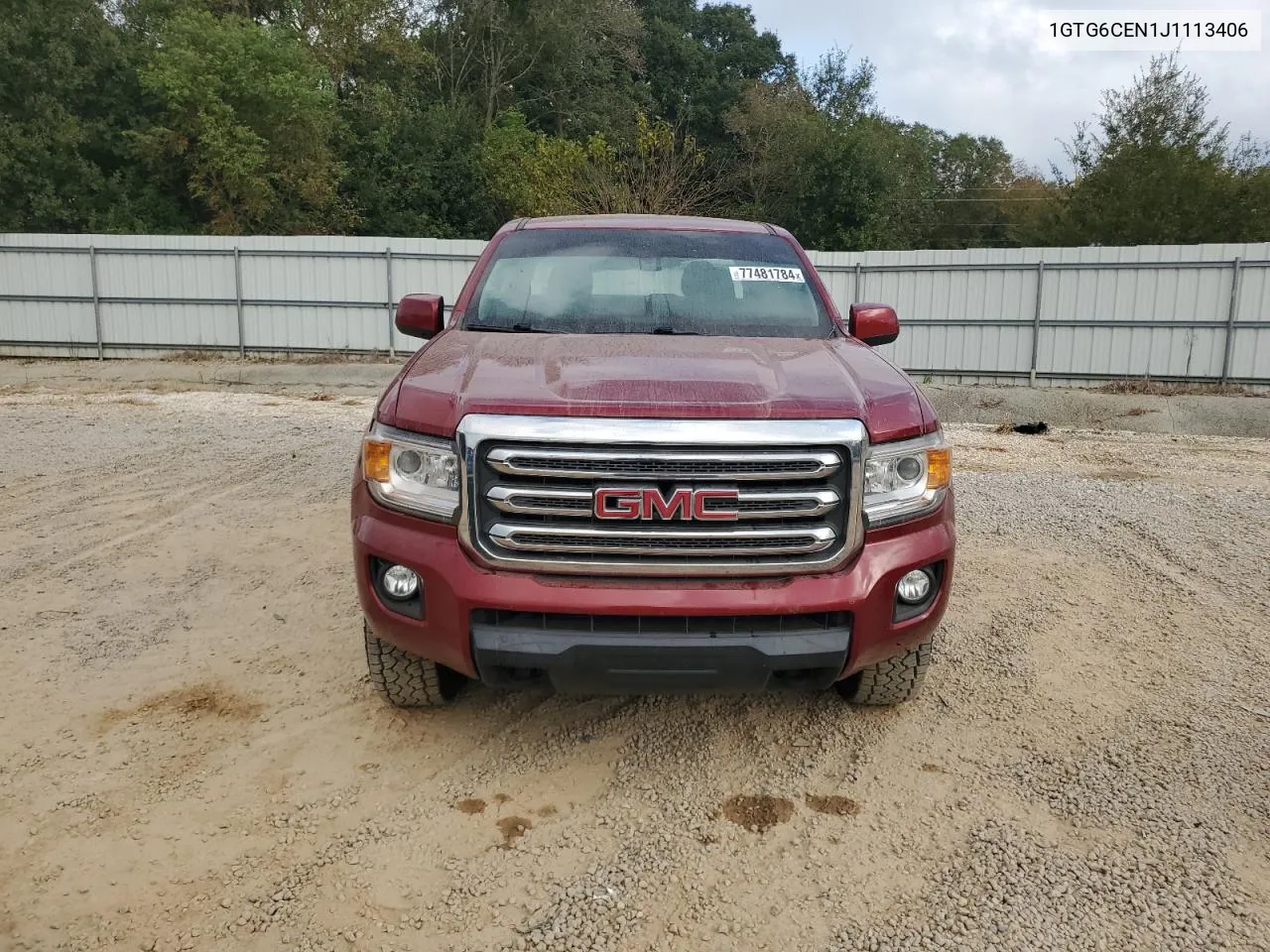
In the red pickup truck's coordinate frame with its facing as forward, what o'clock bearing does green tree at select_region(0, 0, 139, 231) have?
The green tree is roughly at 5 o'clock from the red pickup truck.

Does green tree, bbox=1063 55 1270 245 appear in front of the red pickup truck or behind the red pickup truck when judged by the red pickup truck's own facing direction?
behind

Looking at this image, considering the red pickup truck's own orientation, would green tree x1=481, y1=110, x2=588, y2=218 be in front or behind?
behind

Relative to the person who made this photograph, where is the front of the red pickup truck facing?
facing the viewer

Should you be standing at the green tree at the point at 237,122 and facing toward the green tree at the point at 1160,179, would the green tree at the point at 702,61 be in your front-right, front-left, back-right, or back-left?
front-left

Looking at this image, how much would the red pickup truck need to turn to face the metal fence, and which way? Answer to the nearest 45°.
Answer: approximately 180°

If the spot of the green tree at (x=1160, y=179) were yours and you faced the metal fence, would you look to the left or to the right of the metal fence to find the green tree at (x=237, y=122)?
right

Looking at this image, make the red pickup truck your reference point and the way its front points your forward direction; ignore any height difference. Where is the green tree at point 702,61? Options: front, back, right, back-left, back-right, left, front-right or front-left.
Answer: back
